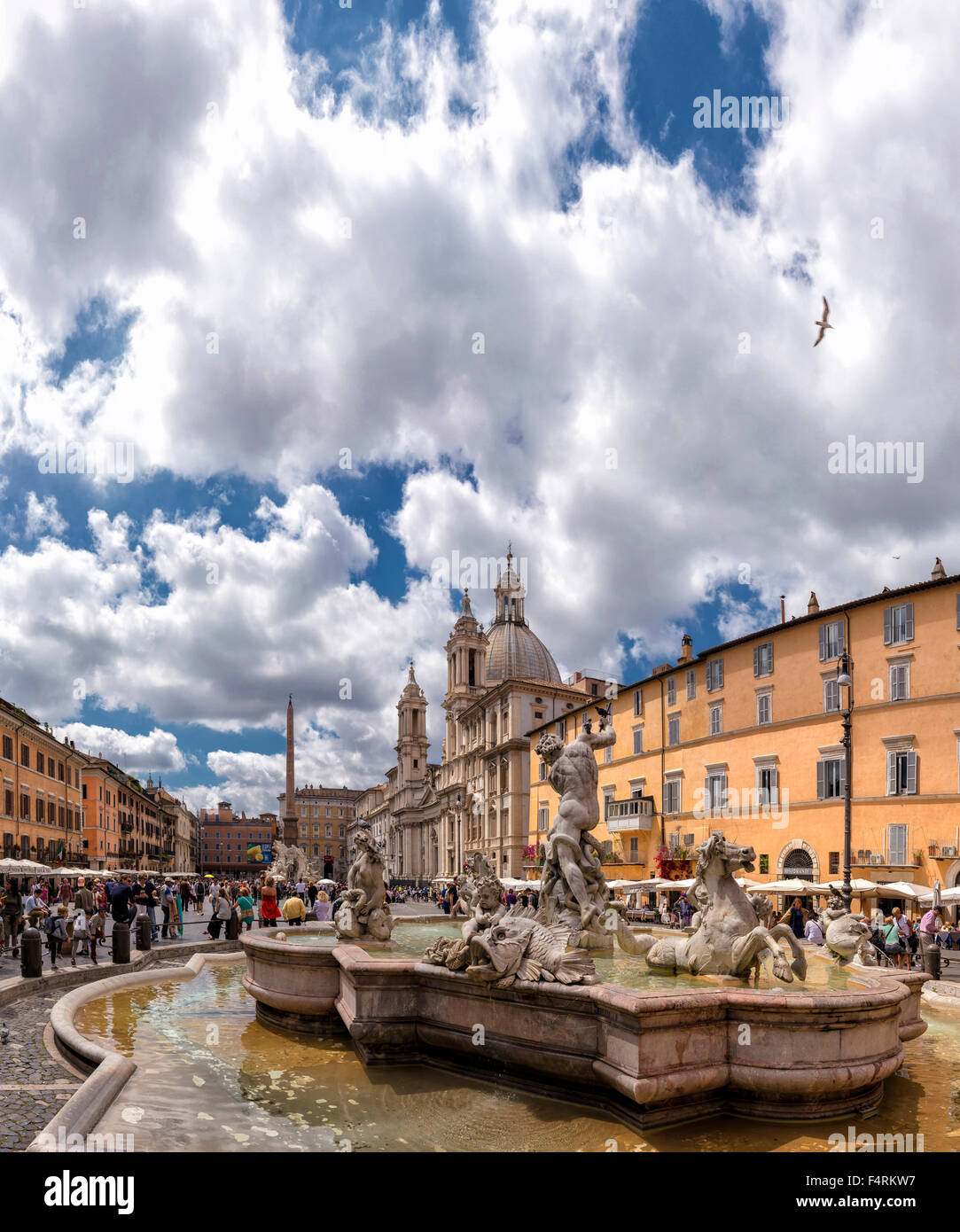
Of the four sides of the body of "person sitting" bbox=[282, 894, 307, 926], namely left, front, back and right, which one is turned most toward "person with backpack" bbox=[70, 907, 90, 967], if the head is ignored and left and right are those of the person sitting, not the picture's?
left

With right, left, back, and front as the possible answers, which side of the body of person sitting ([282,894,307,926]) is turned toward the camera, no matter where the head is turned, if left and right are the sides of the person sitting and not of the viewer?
back

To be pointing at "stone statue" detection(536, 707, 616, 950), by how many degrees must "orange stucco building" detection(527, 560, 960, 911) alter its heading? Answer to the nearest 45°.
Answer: approximately 45° to its left
